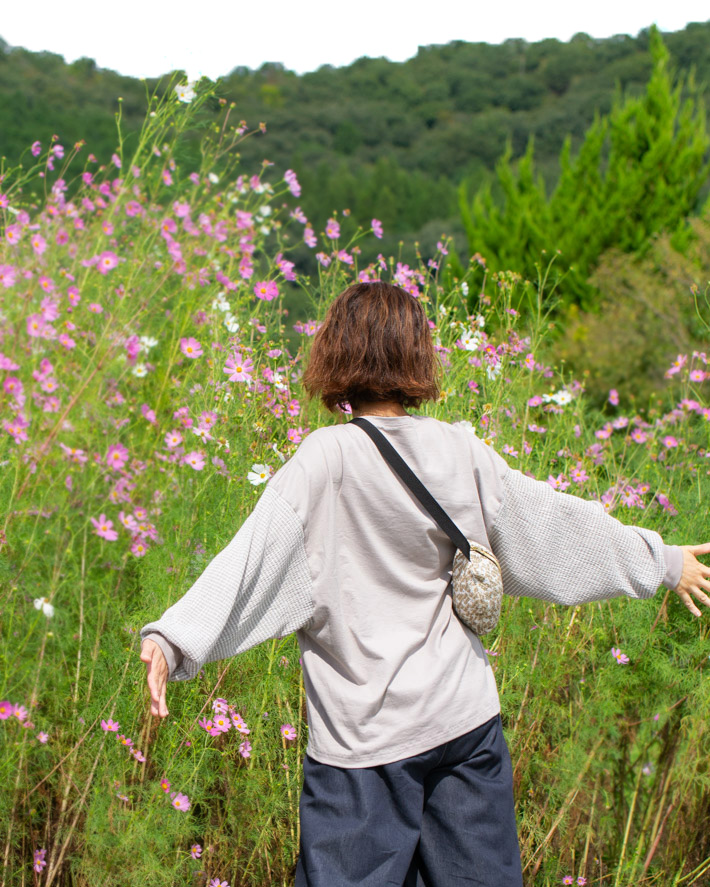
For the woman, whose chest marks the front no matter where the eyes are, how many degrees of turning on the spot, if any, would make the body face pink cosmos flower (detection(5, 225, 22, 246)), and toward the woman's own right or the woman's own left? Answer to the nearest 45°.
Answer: approximately 45° to the woman's own left

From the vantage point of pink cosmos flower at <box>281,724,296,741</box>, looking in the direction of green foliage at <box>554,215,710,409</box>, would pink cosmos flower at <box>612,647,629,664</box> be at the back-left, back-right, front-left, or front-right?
front-right

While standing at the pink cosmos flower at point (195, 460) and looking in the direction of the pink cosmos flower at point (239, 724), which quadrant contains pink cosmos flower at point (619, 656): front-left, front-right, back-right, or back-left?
front-left

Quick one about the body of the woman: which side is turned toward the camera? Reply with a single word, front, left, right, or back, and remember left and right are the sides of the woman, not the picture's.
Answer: back

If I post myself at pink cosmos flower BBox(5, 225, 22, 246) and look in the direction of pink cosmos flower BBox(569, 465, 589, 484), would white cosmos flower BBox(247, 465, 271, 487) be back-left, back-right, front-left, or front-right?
front-right

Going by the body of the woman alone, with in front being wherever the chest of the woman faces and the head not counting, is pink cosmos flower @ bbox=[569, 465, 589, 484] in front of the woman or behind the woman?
in front

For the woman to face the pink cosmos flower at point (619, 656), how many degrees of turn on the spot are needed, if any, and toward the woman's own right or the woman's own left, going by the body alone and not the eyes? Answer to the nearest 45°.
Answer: approximately 45° to the woman's own right

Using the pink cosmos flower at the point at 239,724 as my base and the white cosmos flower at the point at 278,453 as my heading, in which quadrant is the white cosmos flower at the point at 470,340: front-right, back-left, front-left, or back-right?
front-right

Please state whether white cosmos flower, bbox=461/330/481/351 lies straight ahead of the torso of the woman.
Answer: yes

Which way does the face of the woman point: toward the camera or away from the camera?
away from the camera
